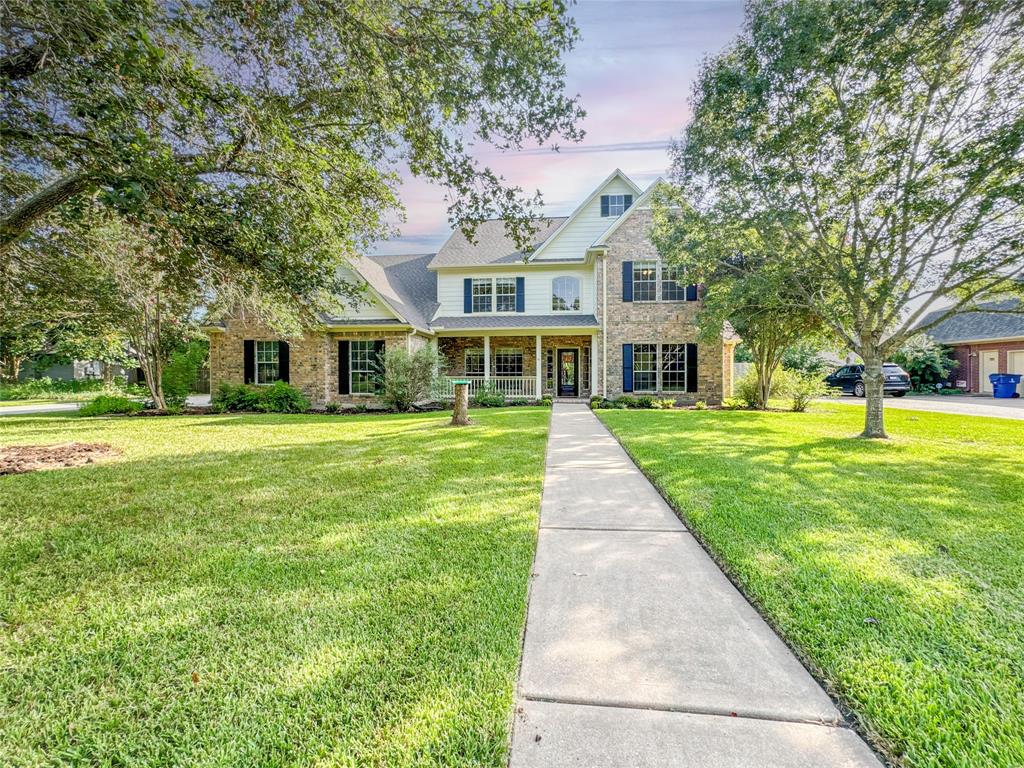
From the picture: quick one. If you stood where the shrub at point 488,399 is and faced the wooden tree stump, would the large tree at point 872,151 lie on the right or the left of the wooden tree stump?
left

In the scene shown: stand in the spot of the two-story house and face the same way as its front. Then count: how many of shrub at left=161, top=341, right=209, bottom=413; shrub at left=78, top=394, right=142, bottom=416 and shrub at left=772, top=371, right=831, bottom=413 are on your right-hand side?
2

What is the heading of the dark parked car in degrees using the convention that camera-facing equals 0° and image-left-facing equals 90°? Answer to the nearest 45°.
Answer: approximately 135°

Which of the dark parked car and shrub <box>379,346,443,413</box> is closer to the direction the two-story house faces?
the shrub

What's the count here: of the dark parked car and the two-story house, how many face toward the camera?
1

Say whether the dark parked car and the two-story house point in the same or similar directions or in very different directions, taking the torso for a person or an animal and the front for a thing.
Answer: very different directions

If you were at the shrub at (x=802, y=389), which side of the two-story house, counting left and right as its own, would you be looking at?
left

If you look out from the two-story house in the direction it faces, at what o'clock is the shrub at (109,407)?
The shrub is roughly at 3 o'clock from the two-story house.

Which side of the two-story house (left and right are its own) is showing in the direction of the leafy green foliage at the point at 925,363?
left

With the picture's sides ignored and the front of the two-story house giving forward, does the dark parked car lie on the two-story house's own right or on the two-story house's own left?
on the two-story house's own left
